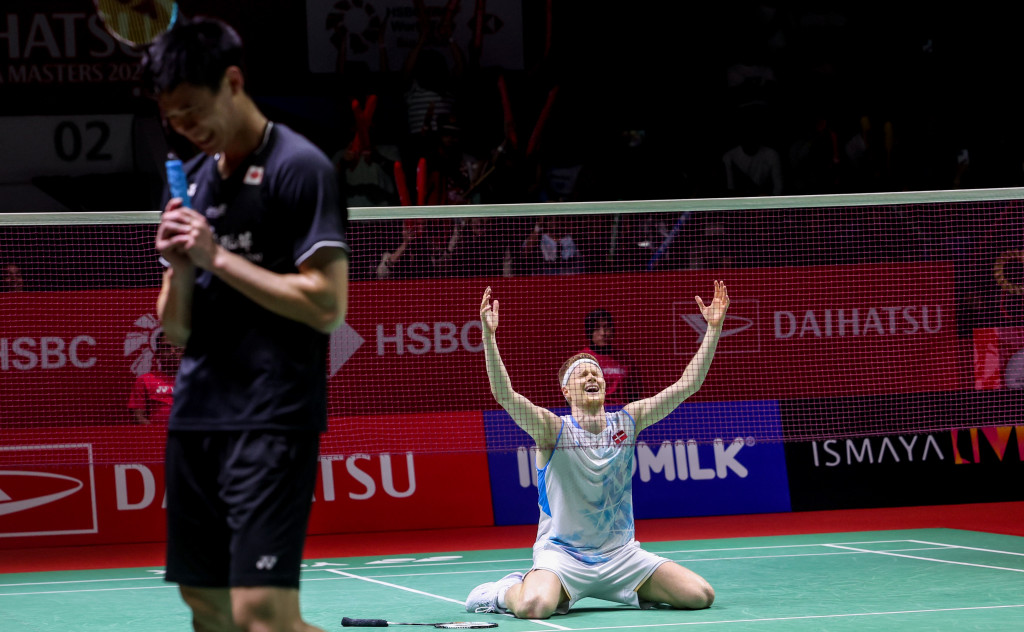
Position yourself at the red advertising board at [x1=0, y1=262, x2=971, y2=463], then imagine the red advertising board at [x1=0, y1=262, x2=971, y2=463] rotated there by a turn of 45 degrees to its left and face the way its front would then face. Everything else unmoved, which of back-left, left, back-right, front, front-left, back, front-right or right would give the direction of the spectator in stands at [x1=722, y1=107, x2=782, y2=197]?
left

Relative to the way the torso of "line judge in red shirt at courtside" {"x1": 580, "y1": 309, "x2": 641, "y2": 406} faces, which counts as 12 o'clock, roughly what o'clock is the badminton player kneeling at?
The badminton player kneeling is roughly at 12 o'clock from the line judge in red shirt at courtside.

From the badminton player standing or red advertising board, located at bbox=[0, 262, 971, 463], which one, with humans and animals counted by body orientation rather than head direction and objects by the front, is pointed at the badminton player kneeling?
the red advertising board

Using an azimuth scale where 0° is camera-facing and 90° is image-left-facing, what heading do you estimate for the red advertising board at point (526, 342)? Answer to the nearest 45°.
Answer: approximately 0°

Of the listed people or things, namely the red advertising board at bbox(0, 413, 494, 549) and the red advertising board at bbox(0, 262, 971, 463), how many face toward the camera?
2

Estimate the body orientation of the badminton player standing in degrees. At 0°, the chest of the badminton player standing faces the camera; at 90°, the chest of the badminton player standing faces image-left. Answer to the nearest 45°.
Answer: approximately 45°

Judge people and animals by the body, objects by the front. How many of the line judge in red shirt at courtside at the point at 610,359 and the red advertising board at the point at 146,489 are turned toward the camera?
2
